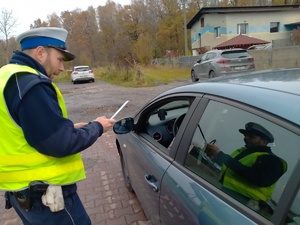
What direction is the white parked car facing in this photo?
away from the camera

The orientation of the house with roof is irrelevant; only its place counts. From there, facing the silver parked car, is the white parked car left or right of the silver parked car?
right

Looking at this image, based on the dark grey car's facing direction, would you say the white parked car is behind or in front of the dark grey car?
in front

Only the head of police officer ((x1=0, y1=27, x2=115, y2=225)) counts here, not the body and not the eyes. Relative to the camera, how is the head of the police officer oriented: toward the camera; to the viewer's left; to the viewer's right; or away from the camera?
to the viewer's right

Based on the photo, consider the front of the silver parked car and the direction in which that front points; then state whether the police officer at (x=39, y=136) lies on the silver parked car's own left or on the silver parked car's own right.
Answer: on the silver parked car's own left

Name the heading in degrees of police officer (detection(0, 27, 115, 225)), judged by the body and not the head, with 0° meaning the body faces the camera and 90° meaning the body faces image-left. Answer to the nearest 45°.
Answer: approximately 270°

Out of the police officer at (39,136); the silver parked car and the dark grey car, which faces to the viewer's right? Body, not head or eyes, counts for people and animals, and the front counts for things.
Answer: the police officer
